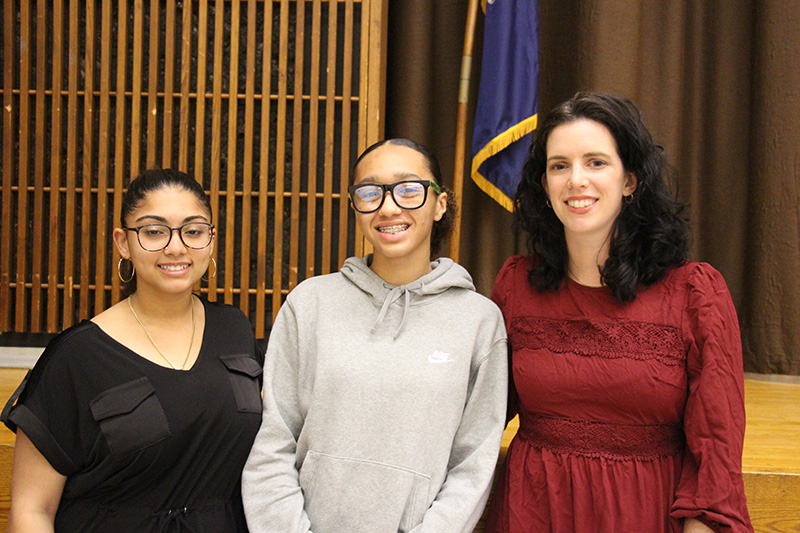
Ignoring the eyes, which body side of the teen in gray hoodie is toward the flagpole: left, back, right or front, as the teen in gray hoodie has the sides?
back

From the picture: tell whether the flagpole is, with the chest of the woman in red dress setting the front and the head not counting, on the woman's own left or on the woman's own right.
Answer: on the woman's own right

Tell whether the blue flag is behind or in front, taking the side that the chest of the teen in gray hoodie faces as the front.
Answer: behind

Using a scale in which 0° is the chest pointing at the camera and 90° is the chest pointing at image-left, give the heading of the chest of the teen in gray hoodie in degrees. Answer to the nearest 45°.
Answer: approximately 0°
